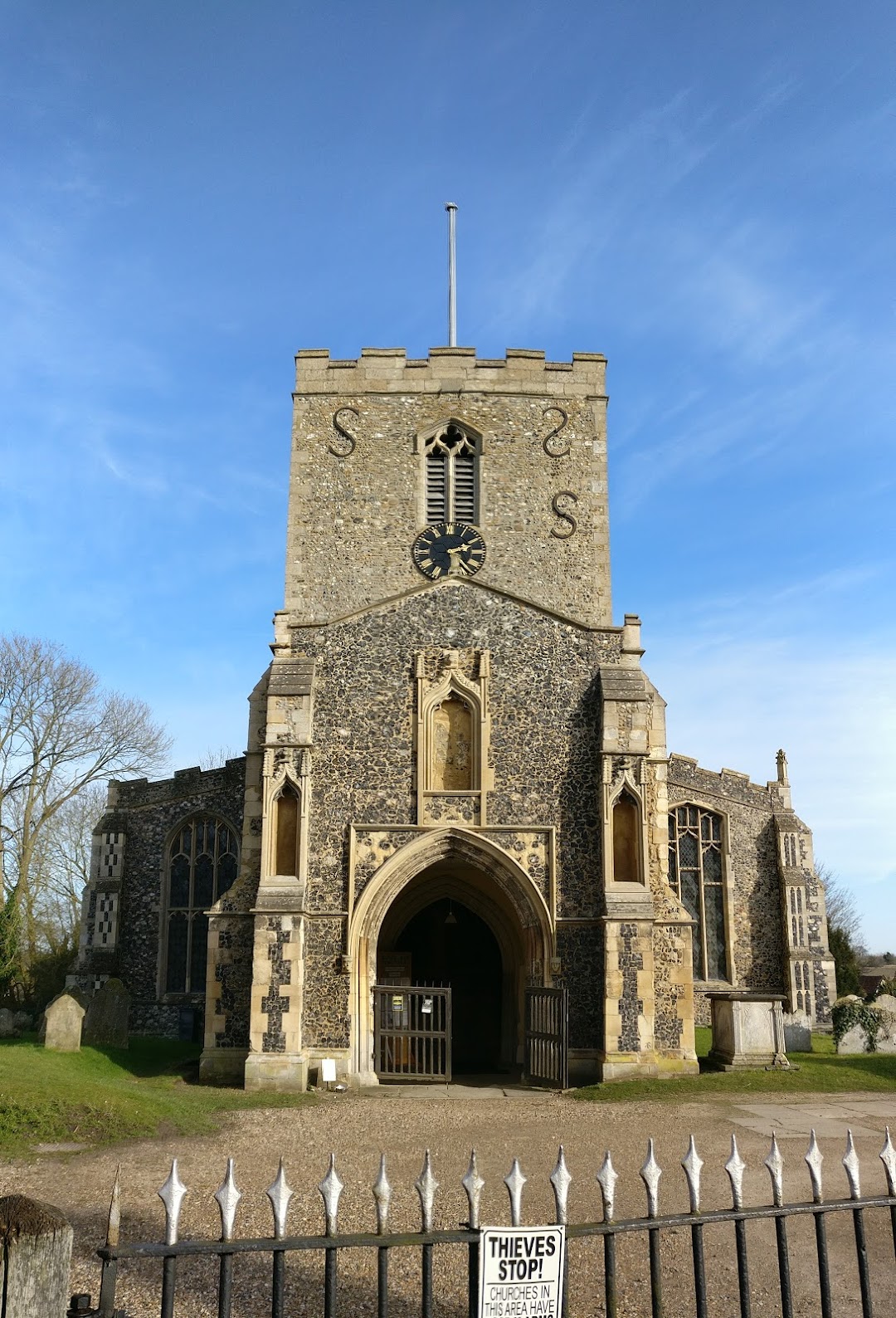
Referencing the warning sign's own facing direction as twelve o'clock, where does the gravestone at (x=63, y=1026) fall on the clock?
The gravestone is roughly at 5 o'clock from the warning sign.

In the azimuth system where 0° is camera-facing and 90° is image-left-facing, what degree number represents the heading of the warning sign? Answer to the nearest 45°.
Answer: approximately 0°

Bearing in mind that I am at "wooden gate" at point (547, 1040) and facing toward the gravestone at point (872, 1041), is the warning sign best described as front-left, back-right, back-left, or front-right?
back-right

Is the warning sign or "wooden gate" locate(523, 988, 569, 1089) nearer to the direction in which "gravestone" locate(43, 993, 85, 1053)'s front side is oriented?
the warning sign

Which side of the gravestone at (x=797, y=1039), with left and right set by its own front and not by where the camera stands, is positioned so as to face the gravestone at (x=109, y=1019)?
right

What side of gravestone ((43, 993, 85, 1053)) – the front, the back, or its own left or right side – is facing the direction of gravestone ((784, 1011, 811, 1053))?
left

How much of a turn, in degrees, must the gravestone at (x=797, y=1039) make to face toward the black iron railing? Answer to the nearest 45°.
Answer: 0° — it already faces it

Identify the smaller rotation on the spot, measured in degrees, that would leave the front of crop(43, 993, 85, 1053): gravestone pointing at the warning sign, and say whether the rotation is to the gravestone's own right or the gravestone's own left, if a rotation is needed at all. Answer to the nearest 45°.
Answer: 0° — it already faces it

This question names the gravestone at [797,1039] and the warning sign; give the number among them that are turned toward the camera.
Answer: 2
